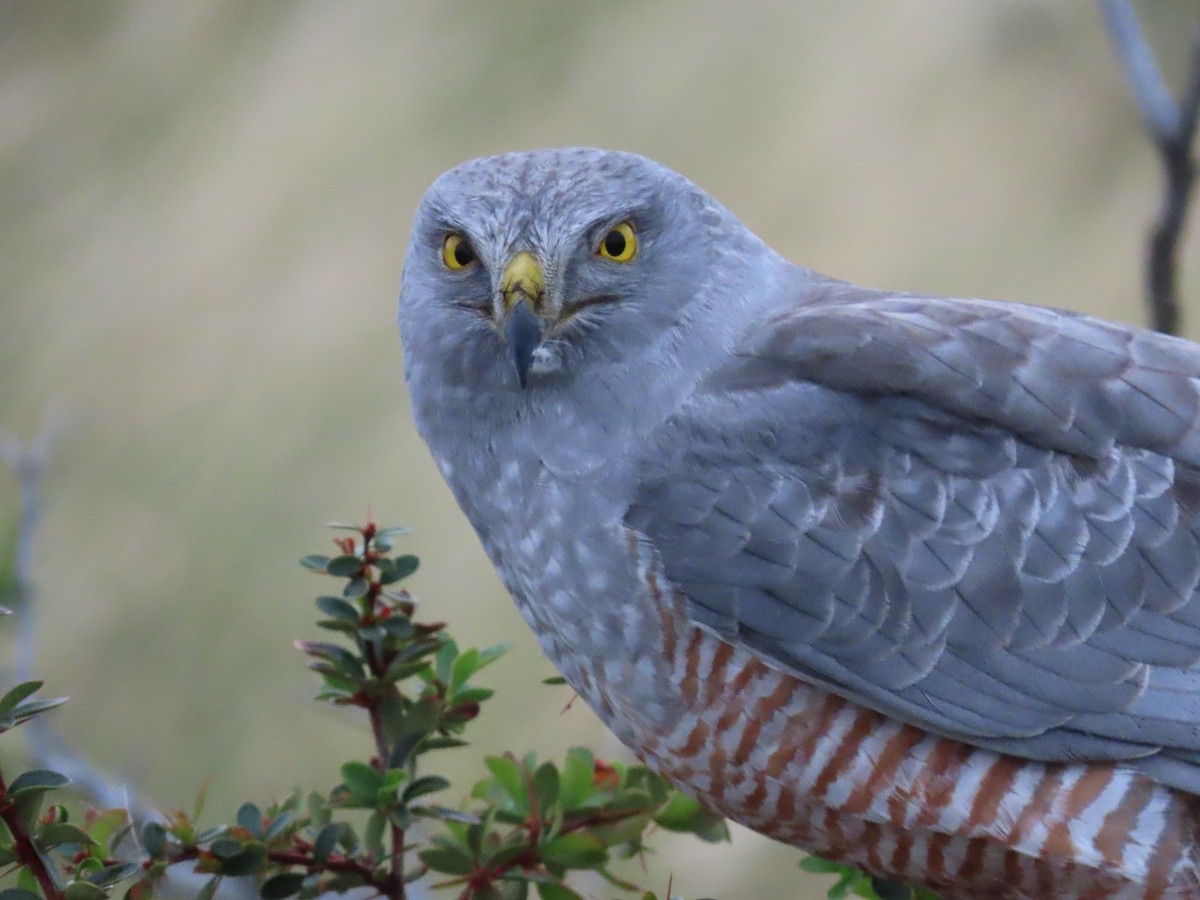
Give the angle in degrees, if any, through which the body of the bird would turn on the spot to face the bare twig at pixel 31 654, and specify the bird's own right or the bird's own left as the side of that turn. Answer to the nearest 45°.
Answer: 0° — it already faces it

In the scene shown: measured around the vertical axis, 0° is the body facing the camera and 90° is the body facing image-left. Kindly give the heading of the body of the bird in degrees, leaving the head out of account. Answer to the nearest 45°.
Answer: approximately 90°
